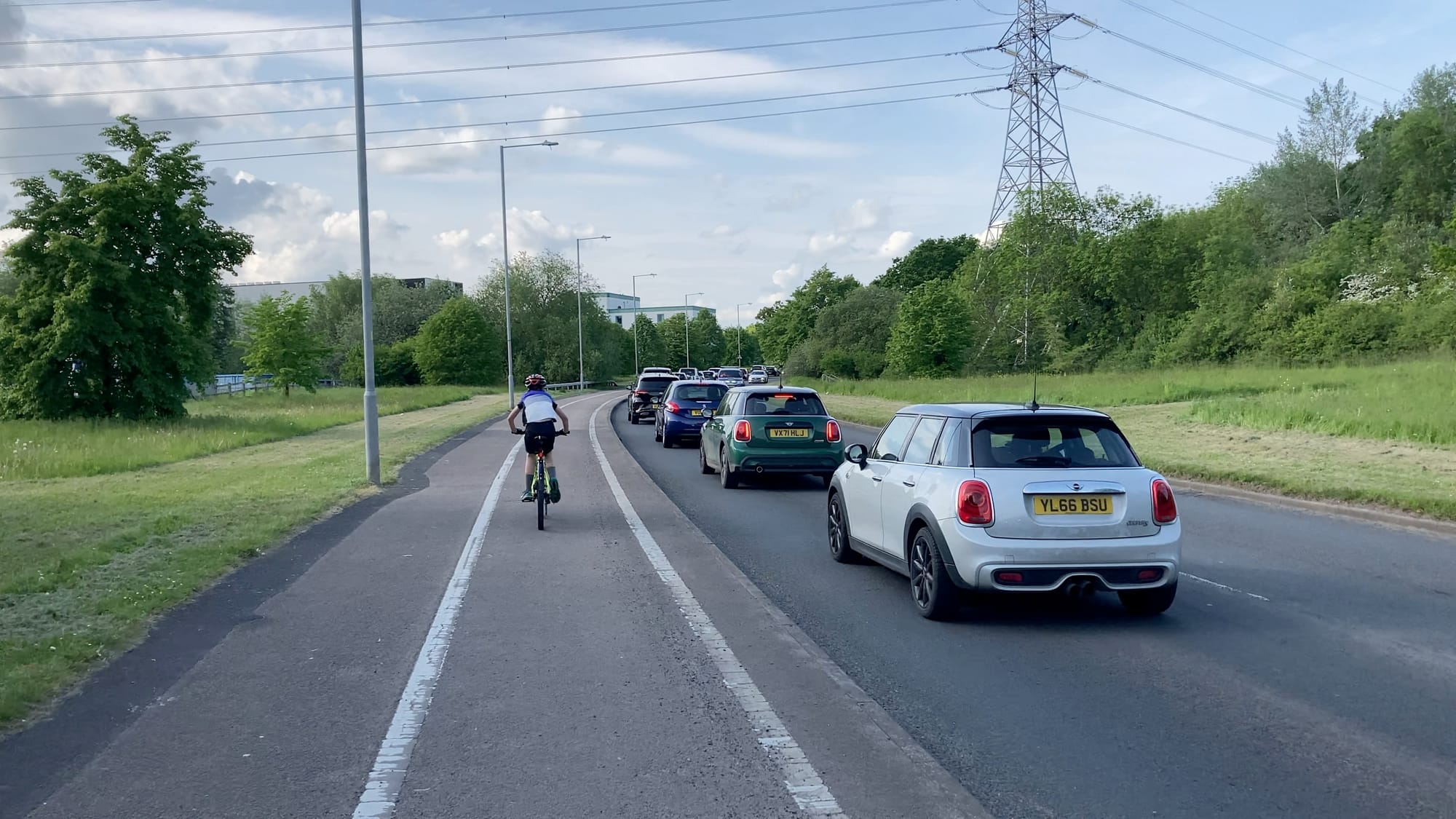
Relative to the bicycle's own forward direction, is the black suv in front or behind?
in front

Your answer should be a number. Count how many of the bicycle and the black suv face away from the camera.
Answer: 2

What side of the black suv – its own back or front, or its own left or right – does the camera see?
back

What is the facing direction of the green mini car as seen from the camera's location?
facing away from the viewer

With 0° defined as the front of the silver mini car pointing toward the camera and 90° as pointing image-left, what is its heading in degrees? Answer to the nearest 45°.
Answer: approximately 135°

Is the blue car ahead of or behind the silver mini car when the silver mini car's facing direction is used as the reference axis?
ahead

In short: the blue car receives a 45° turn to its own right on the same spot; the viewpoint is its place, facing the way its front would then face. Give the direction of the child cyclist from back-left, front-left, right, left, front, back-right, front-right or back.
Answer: back-right

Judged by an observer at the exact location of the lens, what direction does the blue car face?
facing away from the viewer

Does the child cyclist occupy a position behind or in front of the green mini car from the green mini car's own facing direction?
behind

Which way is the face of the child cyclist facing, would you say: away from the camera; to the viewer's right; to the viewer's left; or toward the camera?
away from the camera

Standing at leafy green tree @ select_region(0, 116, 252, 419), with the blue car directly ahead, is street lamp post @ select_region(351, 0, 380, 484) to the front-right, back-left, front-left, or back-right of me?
front-right

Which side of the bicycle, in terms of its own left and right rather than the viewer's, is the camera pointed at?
back

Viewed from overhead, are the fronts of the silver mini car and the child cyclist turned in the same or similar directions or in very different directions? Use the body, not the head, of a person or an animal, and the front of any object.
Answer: same or similar directions

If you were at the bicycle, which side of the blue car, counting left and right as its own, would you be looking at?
back

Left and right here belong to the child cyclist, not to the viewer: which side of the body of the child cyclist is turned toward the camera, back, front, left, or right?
back

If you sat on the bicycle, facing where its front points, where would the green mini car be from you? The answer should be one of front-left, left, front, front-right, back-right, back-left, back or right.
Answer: front-right
